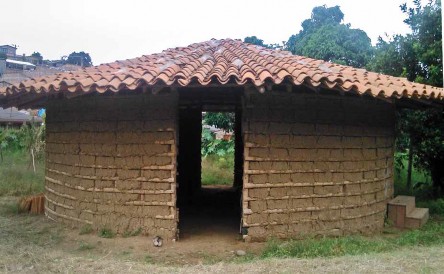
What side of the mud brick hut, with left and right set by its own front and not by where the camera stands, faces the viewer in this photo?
front

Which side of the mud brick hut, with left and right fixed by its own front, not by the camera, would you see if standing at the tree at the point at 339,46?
back

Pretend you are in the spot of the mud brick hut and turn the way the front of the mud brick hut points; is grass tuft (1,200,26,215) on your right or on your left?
on your right

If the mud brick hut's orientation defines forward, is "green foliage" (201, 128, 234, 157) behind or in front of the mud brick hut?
behind

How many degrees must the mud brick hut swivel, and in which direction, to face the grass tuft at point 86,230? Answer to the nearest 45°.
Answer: approximately 90° to its right

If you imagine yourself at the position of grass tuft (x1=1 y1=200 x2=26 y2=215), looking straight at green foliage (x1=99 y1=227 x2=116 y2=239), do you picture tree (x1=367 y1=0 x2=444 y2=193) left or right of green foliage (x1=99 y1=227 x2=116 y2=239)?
left

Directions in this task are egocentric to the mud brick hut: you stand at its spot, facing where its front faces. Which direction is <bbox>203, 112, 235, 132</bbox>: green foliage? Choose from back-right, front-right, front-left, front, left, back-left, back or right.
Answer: back

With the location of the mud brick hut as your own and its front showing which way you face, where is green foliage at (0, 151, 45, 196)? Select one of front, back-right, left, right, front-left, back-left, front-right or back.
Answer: back-right
